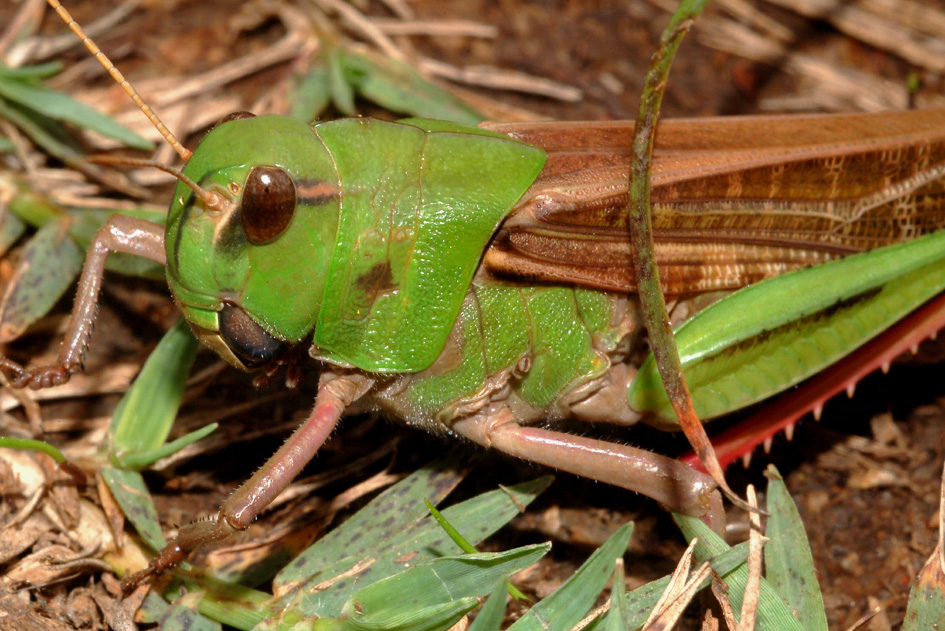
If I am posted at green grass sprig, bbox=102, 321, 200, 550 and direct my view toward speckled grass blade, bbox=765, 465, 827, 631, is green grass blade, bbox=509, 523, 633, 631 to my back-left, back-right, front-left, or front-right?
front-right

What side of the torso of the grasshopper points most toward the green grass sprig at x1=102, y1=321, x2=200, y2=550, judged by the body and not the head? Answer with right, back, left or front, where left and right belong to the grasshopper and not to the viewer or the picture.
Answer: front

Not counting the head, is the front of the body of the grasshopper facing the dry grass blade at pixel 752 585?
no

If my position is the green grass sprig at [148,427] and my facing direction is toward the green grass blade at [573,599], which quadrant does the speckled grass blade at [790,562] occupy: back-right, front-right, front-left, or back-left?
front-left

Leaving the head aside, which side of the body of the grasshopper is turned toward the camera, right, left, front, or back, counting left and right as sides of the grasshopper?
left
